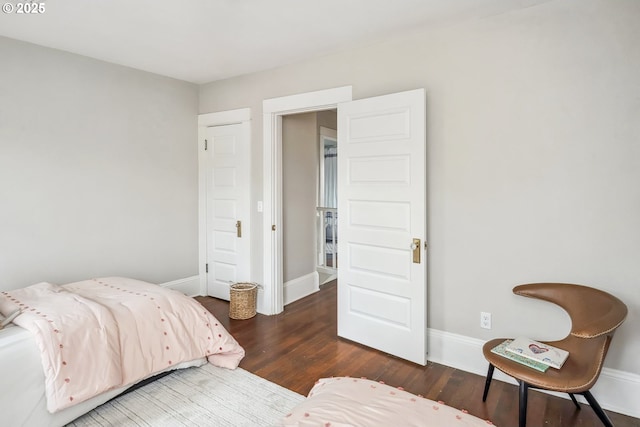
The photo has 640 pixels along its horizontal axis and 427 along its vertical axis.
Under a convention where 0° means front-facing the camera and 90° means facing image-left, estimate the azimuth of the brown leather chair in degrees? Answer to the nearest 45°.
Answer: approximately 45°

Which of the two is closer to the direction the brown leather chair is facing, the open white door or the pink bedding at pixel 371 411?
the pink bedding

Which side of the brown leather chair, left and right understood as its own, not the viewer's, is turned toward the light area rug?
front

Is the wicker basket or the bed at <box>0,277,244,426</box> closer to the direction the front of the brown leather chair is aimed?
the bed

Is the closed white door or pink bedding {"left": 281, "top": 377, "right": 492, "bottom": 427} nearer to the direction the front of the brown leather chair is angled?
the pink bedding

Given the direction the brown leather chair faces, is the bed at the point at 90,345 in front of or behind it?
in front

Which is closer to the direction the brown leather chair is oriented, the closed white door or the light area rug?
the light area rug

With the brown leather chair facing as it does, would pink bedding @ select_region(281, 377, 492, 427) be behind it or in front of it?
in front

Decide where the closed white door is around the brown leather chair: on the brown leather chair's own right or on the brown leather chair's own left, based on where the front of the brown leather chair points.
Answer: on the brown leather chair's own right

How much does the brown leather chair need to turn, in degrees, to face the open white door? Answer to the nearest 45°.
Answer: approximately 45° to its right
